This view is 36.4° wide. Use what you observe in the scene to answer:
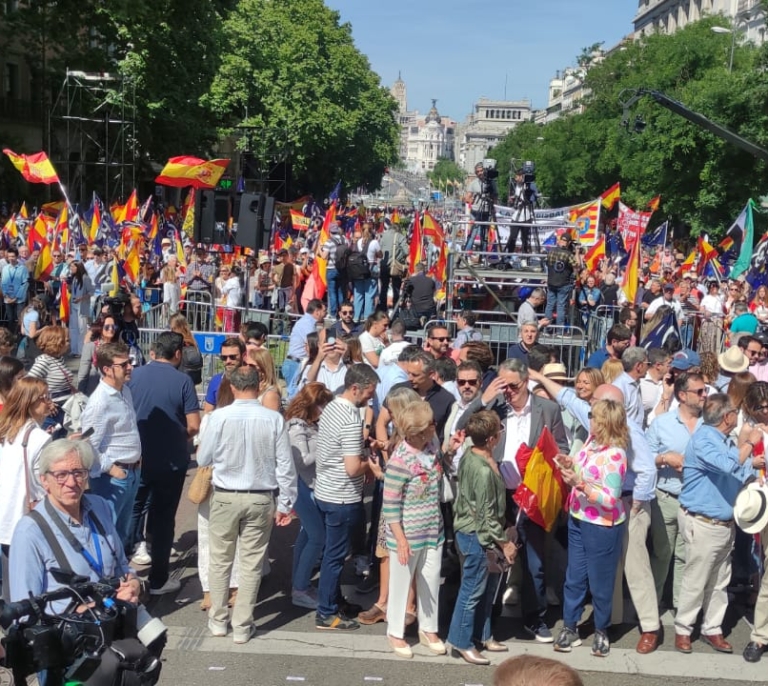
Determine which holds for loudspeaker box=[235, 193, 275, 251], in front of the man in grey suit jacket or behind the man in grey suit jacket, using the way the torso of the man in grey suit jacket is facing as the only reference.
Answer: behind

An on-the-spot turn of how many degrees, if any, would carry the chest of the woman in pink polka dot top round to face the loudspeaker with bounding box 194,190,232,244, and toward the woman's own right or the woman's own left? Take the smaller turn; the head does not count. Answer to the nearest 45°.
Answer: approximately 90° to the woman's own right

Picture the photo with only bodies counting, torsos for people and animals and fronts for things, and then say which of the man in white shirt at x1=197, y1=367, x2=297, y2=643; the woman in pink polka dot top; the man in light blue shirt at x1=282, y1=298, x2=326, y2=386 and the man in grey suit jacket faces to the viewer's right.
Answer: the man in light blue shirt

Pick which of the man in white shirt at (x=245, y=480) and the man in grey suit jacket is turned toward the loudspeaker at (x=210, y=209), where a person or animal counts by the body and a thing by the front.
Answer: the man in white shirt

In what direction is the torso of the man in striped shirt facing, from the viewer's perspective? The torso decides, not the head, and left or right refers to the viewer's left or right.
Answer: facing to the right of the viewer

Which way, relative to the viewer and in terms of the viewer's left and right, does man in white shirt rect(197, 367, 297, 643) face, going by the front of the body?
facing away from the viewer

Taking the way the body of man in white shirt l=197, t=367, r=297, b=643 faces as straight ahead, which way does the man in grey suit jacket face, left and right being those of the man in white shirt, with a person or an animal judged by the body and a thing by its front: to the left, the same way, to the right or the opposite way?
the opposite way

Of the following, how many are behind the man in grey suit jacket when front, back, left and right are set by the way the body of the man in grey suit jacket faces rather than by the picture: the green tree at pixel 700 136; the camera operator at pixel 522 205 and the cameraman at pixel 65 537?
2

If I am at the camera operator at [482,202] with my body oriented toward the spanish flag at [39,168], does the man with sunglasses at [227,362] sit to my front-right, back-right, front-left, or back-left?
front-left

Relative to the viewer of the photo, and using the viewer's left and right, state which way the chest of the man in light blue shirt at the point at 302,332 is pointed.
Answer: facing to the right of the viewer

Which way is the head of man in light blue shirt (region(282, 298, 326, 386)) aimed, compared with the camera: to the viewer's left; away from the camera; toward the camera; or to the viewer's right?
to the viewer's right
